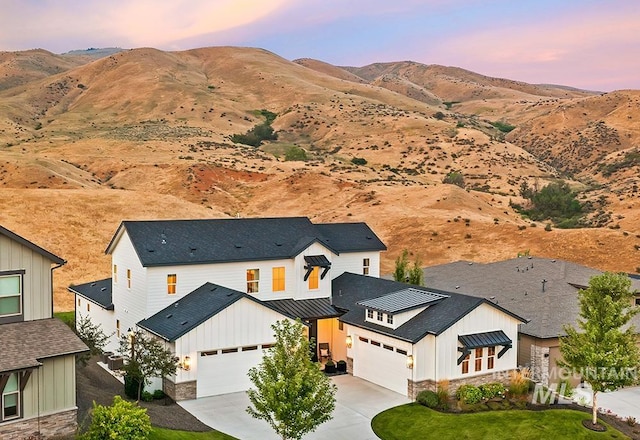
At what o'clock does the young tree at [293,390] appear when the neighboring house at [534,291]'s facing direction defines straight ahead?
The young tree is roughly at 2 o'clock from the neighboring house.

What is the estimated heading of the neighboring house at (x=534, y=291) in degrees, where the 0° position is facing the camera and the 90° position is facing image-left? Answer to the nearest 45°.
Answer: approximately 315°

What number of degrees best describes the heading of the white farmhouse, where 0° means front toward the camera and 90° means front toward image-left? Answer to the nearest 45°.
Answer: approximately 315°

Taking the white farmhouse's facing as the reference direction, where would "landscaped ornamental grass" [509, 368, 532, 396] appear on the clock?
The landscaped ornamental grass is roughly at 11 o'clock from the white farmhouse.

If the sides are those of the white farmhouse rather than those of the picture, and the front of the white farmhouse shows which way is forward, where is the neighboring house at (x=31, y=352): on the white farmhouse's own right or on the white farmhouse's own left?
on the white farmhouse's own right

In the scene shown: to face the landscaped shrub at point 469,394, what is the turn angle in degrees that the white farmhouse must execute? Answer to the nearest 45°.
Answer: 0° — it already faces it

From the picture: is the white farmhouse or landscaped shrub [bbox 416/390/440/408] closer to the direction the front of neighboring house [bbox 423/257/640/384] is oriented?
the landscaped shrub

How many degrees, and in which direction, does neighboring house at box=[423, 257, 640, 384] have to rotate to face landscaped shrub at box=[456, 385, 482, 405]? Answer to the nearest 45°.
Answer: approximately 45° to its right

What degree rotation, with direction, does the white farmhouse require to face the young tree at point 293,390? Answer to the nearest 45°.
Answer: approximately 45° to its right

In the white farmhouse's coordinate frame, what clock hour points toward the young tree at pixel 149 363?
The young tree is roughly at 3 o'clock from the white farmhouse.

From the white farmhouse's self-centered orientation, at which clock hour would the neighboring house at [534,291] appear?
The neighboring house is roughly at 10 o'clock from the white farmhouse.
